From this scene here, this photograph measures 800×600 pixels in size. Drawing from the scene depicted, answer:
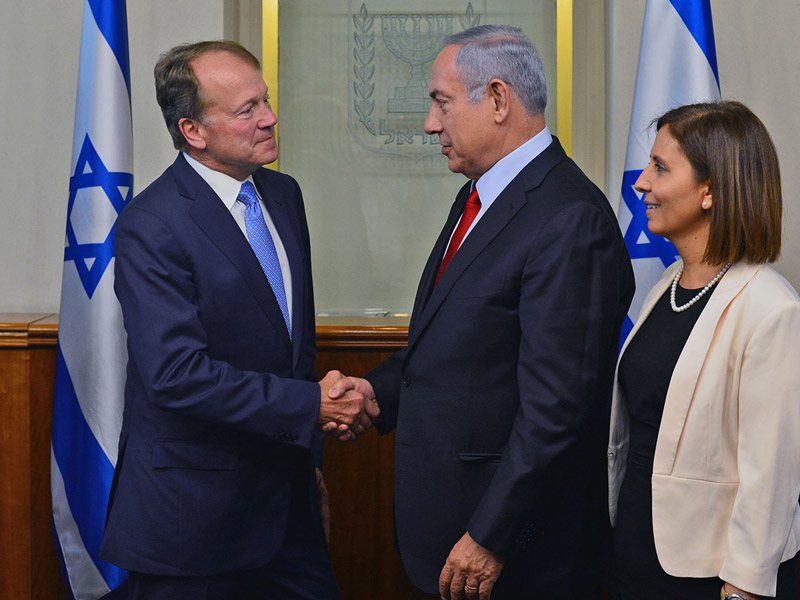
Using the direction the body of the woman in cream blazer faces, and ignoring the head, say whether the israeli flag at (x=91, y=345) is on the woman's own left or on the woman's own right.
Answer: on the woman's own right

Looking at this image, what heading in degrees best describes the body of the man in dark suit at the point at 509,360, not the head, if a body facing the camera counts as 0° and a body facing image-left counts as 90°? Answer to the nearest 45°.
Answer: approximately 90°

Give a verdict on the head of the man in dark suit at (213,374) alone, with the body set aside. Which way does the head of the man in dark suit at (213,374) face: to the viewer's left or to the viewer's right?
to the viewer's right

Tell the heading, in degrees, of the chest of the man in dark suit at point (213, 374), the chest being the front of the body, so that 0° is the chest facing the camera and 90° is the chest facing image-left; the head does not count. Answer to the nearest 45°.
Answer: approximately 315°

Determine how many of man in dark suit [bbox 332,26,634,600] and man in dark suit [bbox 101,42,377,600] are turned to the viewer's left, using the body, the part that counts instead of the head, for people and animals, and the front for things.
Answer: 1

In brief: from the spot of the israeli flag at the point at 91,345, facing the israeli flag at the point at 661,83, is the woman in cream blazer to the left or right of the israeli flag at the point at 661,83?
right

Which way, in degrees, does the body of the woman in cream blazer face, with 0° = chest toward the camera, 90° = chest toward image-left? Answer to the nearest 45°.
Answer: approximately 45°
